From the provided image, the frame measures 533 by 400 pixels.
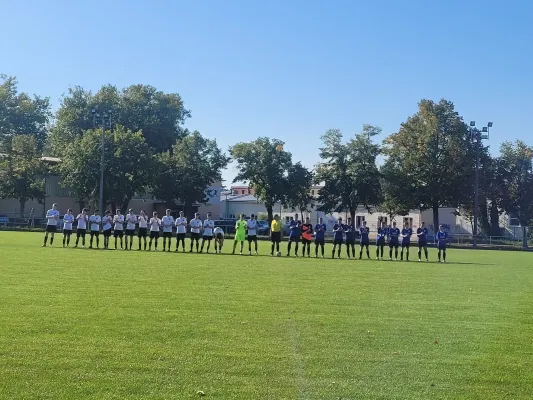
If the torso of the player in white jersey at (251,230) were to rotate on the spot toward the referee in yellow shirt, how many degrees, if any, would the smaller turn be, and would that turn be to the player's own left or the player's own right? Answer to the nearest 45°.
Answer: approximately 90° to the player's own left

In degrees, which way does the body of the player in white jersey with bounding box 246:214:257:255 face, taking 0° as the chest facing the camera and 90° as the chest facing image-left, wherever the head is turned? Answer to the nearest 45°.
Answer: approximately 0°

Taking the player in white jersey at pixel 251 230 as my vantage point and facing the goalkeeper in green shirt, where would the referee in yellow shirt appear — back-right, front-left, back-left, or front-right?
back-left

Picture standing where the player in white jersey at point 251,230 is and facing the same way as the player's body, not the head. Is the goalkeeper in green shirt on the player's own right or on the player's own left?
on the player's own right
